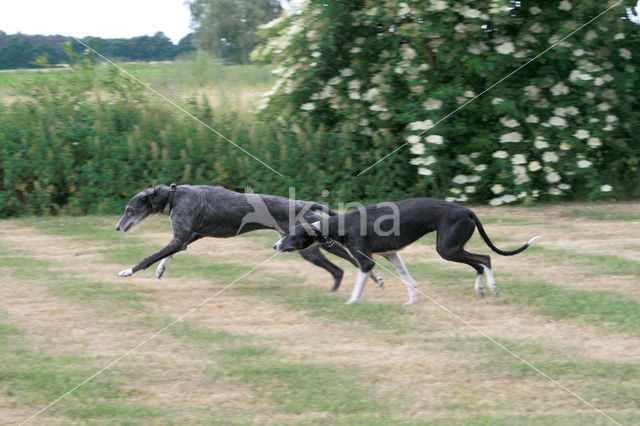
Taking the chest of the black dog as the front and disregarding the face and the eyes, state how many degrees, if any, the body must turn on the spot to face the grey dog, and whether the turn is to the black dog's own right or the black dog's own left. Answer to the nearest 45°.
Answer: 0° — it already faces it

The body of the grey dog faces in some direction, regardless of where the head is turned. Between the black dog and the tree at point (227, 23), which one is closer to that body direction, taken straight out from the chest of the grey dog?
the tree

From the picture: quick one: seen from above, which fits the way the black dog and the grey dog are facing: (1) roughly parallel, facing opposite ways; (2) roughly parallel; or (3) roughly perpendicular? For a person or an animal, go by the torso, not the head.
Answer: roughly parallel

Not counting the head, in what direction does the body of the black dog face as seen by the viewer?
to the viewer's left

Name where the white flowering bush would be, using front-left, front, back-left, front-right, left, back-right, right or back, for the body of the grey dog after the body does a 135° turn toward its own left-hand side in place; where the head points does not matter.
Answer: left

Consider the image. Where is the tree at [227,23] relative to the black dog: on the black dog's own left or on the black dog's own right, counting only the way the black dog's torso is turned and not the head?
on the black dog's own right

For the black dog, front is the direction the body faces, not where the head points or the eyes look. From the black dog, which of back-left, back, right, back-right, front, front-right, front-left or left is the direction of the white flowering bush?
right

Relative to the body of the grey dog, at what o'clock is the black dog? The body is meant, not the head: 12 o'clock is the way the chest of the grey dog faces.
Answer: The black dog is roughly at 7 o'clock from the grey dog.

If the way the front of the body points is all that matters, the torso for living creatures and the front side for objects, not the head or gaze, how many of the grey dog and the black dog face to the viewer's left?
2

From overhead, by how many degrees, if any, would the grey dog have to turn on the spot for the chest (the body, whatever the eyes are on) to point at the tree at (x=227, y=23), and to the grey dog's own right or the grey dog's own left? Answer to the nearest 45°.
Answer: approximately 90° to the grey dog's own right

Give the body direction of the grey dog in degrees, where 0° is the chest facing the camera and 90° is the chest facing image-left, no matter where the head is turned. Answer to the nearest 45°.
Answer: approximately 90°
